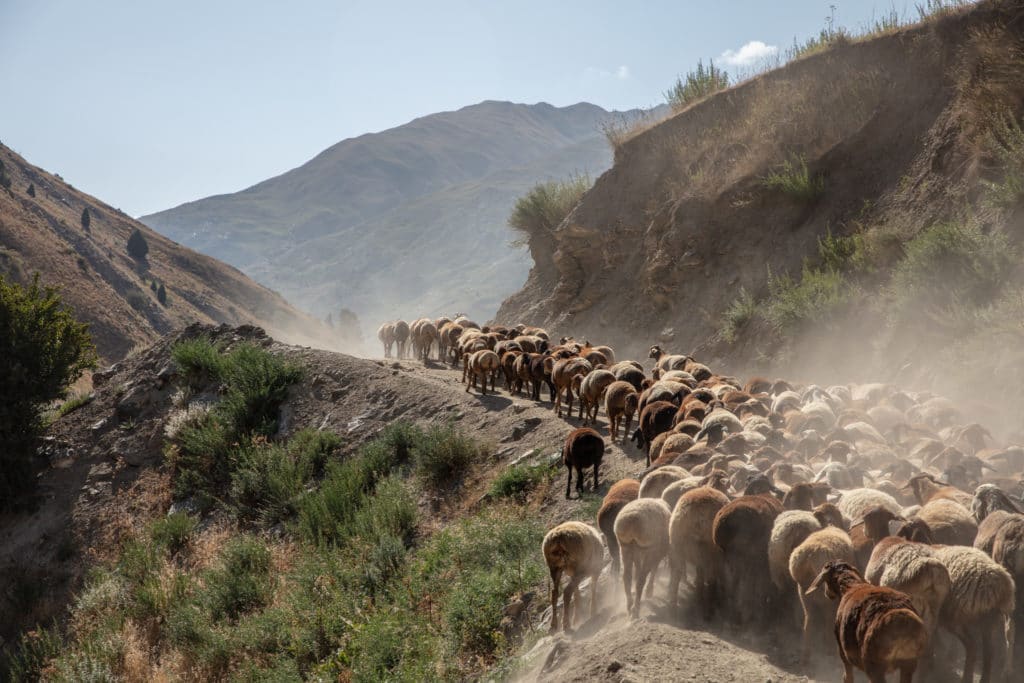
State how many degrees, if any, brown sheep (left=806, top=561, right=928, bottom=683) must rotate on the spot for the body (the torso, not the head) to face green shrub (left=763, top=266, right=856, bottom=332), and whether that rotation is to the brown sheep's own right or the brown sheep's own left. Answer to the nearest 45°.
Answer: approximately 45° to the brown sheep's own right

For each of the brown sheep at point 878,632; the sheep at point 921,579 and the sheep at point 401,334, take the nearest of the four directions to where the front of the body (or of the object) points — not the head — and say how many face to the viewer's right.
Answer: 0

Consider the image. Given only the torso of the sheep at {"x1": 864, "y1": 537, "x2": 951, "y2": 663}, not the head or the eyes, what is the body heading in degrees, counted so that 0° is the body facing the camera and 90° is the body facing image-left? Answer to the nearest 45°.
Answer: approximately 135°

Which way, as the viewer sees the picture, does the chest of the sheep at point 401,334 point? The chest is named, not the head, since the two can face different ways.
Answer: away from the camera

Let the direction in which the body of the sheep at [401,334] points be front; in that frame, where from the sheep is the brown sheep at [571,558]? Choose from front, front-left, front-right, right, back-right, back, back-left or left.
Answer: back

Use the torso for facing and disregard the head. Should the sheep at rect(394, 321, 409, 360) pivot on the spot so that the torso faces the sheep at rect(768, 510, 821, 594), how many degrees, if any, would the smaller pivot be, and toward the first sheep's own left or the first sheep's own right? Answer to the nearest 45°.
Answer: approximately 180°

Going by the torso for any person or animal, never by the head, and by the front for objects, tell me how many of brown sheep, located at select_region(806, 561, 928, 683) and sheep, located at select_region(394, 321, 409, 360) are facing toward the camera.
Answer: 0

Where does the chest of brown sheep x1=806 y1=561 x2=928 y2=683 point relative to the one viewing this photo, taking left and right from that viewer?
facing away from the viewer and to the left of the viewer
